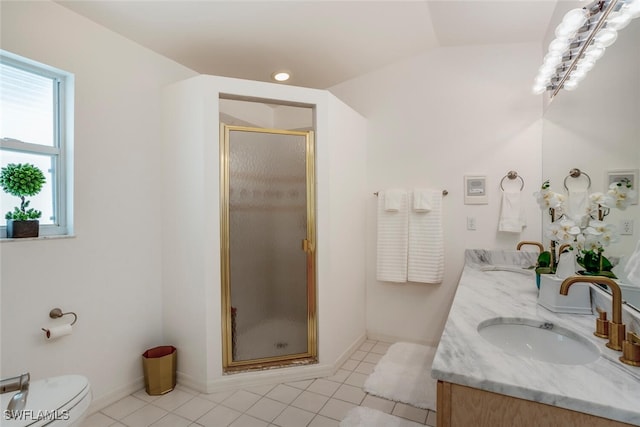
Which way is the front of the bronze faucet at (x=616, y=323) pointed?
to the viewer's left

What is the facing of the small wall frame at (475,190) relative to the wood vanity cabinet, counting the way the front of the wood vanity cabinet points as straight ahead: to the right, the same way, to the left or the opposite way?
to the left

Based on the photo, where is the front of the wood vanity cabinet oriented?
to the viewer's left

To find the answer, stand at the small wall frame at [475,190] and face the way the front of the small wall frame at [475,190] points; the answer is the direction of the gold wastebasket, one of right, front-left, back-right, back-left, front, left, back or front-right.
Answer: front-right

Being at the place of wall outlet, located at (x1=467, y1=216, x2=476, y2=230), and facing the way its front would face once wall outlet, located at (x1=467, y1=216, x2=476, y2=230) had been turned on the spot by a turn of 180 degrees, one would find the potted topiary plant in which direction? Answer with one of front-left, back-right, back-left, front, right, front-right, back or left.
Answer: back-left

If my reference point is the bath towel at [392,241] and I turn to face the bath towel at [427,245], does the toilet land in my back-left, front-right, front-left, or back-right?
back-right

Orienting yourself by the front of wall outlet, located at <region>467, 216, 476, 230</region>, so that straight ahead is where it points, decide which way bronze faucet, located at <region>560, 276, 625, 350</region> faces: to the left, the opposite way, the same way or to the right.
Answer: to the right

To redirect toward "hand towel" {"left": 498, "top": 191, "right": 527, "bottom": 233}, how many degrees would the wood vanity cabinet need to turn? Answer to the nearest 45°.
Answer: approximately 90° to its right
